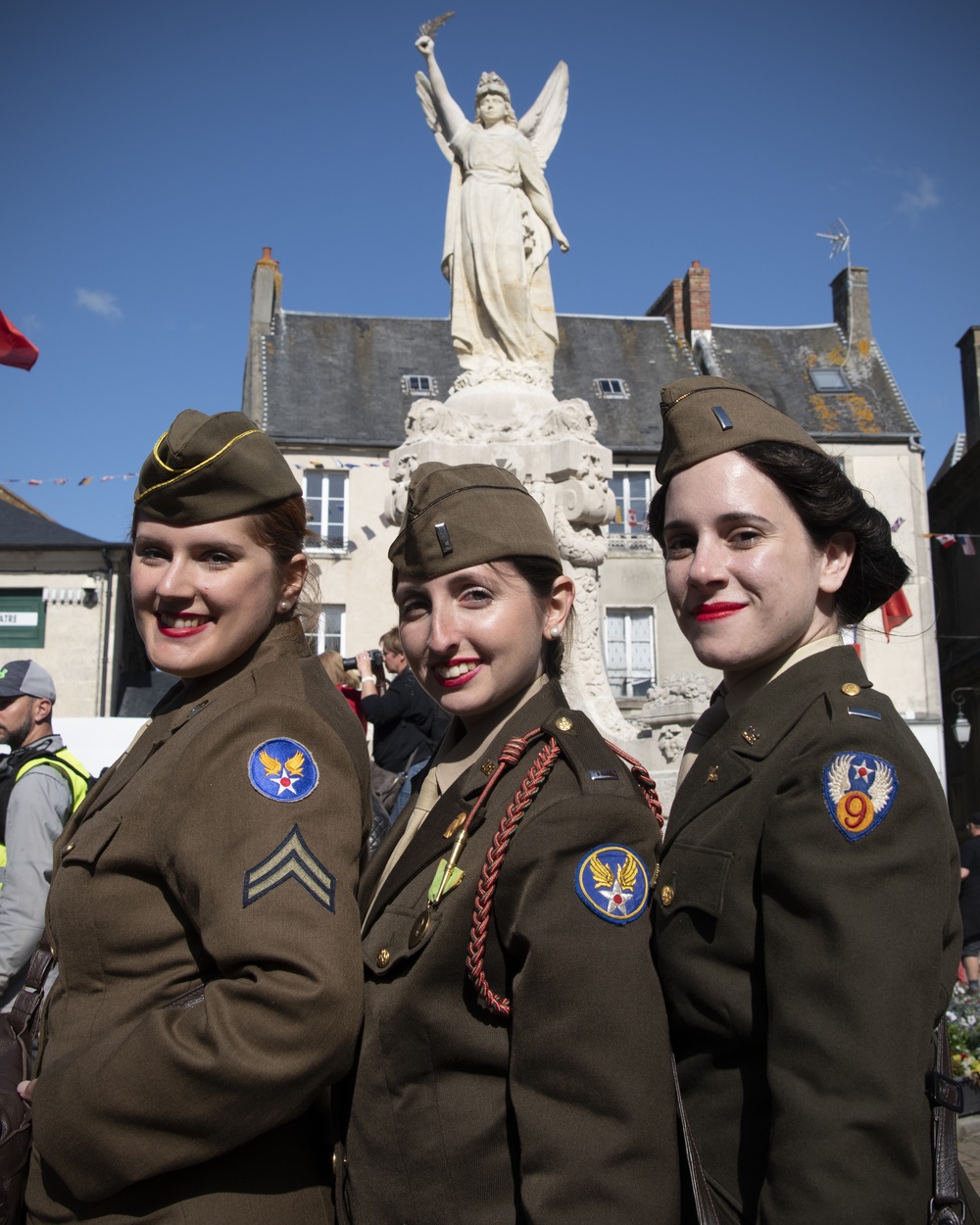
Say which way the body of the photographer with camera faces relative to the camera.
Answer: to the viewer's left

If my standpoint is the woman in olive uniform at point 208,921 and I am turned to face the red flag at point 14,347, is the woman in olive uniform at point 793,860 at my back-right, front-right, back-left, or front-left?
back-right

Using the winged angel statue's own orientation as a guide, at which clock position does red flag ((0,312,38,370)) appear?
The red flag is roughly at 3 o'clock from the winged angel statue.

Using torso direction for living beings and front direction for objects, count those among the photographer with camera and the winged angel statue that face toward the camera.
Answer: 1

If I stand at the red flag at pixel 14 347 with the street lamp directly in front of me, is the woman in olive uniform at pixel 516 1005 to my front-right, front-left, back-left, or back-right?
back-right

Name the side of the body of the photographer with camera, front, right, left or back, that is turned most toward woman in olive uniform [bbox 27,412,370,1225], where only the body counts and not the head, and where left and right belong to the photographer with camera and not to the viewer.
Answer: left

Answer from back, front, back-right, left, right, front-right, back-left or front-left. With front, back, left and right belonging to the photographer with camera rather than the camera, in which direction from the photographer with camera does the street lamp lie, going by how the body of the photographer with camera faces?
back-right

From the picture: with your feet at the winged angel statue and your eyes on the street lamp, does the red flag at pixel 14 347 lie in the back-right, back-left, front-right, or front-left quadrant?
back-left

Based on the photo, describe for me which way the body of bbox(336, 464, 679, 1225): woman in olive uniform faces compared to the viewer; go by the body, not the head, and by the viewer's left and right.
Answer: facing the viewer and to the left of the viewer

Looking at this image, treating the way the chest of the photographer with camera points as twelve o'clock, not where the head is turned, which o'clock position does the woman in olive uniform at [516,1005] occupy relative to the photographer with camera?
The woman in olive uniform is roughly at 9 o'clock from the photographer with camera.

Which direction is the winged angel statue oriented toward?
toward the camera

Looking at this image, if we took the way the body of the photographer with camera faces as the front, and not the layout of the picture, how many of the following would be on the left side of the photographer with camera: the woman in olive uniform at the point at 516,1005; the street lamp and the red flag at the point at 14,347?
1

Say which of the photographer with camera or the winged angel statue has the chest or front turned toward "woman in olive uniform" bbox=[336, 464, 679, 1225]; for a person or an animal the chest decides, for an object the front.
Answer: the winged angel statue

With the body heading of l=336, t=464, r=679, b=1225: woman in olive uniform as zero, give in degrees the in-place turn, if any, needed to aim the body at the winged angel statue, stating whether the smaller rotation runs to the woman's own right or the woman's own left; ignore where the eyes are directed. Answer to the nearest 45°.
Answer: approximately 135° to the woman's own right

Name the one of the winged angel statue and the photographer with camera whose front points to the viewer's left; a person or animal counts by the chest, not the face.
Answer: the photographer with camera

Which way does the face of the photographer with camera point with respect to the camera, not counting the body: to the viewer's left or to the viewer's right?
to the viewer's left

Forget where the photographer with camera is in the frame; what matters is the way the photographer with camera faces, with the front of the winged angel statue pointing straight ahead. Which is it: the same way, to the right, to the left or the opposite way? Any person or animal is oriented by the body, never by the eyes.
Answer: to the right

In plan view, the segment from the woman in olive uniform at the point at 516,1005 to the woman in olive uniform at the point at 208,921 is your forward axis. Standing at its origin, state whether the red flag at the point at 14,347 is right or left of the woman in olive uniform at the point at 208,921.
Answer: right
